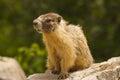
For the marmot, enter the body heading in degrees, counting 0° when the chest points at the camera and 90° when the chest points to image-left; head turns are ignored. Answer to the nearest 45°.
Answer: approximately 45°
